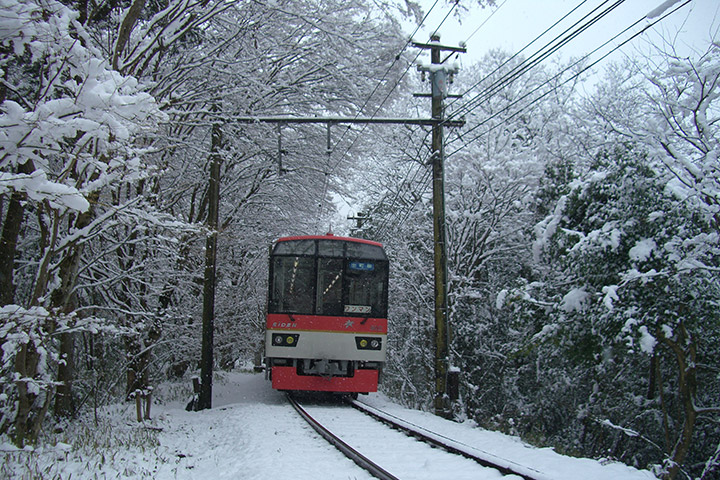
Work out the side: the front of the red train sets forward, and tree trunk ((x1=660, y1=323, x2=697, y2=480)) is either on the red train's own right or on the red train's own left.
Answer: on the red train's own left

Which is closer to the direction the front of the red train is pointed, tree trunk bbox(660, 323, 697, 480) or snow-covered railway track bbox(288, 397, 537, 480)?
the snow-covered railway track

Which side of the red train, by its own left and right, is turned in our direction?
front

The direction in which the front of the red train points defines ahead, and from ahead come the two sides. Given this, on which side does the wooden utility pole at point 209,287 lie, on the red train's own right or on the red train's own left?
on the red train's own right

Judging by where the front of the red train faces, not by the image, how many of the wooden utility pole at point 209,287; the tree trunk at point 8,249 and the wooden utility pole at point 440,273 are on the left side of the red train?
1

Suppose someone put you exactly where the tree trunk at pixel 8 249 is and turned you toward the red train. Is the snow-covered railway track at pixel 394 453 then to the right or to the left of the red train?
right

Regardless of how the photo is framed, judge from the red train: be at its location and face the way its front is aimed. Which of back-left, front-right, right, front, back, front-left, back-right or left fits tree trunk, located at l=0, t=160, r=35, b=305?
front-right

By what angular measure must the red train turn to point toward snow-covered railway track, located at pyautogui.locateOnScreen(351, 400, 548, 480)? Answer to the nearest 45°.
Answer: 0° — it already faces it

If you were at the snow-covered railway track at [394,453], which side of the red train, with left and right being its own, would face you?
front

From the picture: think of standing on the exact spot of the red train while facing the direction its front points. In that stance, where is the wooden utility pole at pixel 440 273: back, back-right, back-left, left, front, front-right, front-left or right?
left

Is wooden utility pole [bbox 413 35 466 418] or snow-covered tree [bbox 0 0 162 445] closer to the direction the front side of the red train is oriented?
the snow-covered tree

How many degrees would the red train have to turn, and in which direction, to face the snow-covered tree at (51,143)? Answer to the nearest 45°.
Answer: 0° — it already faces it

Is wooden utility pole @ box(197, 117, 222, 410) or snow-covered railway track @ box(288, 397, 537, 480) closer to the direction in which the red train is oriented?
the snow-covered railway track
